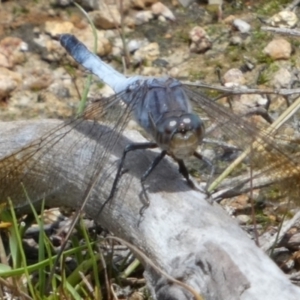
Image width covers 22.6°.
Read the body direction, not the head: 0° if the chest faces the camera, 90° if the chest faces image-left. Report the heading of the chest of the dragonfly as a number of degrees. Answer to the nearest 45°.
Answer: approximately 315°
